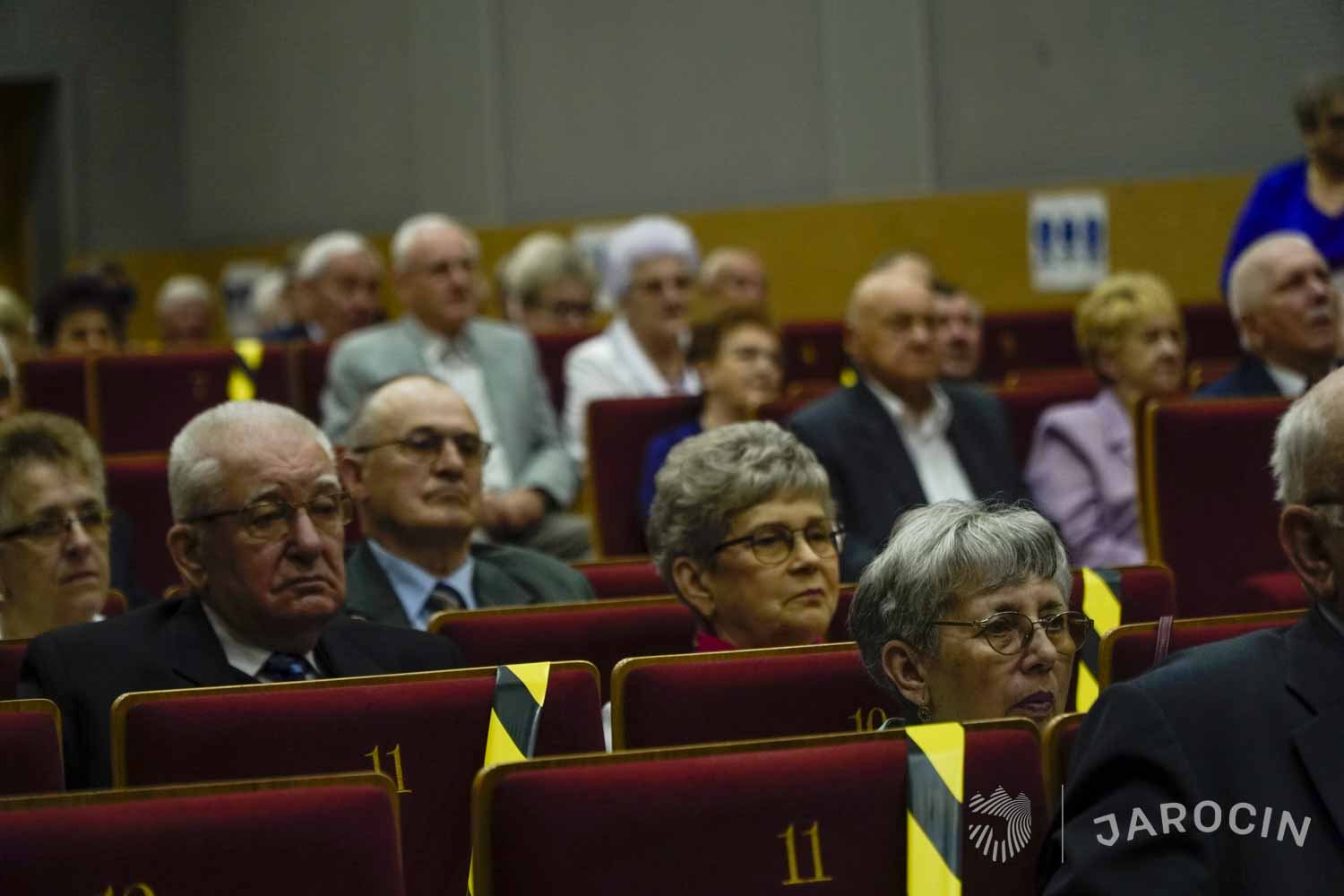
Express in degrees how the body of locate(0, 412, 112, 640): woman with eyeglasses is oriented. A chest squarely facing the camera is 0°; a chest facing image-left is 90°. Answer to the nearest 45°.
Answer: approximately 315°

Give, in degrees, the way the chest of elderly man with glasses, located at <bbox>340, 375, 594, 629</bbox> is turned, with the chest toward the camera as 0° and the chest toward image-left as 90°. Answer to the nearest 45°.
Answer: approximately 315°

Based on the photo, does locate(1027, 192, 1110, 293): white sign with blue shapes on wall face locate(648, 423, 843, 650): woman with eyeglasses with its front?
yes

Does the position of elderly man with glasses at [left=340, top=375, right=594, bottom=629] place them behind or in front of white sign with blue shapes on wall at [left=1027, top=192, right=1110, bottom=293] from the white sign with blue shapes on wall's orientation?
in front

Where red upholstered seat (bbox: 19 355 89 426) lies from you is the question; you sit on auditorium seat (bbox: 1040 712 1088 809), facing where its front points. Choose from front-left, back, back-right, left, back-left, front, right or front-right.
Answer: back

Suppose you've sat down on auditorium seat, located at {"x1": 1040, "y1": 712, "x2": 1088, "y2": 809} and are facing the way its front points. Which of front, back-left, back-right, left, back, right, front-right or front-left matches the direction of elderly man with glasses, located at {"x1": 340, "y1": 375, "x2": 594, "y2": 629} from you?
back

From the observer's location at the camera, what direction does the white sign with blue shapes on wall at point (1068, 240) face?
facing the viewer

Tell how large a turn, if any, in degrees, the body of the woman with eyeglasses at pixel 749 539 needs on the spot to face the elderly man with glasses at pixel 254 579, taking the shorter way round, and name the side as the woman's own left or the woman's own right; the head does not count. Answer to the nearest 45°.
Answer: approximately 135° to the woman's own right

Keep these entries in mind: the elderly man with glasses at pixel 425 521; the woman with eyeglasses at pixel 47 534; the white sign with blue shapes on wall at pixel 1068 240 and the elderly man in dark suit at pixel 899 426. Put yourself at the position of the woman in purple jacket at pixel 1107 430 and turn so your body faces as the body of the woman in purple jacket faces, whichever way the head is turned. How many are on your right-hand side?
3

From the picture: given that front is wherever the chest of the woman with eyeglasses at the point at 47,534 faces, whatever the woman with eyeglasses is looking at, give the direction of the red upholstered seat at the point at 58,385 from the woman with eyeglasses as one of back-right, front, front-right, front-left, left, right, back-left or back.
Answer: back-left

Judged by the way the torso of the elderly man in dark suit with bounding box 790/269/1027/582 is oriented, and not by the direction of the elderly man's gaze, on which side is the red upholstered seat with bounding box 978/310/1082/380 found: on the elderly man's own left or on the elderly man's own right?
on the elderly man's own left

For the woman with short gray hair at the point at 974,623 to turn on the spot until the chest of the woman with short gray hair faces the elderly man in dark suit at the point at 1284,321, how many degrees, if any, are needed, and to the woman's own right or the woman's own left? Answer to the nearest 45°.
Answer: approximately 135° to the woman's own left
